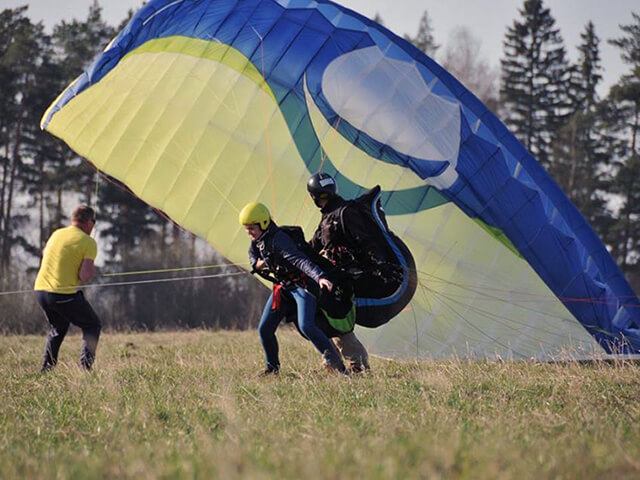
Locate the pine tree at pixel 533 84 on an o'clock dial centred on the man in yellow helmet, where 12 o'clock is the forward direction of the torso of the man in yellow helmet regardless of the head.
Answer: The pine tree is roughly at 5 o'clock from the man in yellow helmet.

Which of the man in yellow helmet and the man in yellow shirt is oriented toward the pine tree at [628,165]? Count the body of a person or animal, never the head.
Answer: the man in yellow shirt

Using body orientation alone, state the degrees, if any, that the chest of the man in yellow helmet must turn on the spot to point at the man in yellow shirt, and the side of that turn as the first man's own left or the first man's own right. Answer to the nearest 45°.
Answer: approximately 90° to the first man's own right

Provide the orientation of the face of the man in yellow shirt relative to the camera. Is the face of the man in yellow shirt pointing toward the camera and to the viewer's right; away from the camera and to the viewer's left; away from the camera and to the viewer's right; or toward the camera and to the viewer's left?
away from the camera and to the viewer's right

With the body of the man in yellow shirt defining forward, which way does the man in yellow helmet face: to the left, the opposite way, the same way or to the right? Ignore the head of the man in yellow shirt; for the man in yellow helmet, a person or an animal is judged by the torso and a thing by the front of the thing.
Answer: the opposite way

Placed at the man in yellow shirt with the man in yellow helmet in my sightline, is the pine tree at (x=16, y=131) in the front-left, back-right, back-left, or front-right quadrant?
back-left

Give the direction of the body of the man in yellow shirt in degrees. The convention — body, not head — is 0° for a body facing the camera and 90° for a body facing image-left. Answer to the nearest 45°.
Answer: approximately 225°
